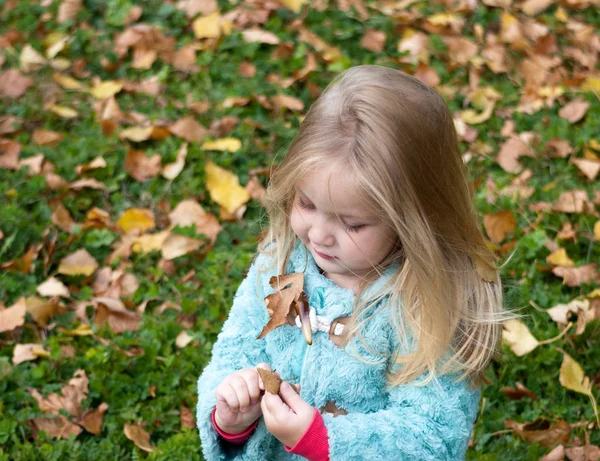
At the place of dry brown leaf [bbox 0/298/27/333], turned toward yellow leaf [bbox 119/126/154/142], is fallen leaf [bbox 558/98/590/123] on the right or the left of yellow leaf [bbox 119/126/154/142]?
right

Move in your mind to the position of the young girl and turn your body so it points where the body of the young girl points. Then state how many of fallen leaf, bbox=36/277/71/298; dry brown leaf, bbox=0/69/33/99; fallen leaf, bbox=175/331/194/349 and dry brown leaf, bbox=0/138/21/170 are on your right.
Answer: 4

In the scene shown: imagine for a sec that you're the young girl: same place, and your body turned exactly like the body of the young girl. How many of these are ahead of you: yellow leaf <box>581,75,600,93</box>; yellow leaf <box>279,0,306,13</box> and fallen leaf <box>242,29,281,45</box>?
0

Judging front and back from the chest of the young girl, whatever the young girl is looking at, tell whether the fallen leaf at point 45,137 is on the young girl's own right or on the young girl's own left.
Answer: on the young girl's own right

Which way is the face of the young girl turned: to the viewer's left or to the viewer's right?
to the viewer's left

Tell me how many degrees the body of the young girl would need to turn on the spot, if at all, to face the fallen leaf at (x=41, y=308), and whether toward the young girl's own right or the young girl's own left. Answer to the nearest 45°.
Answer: approximately 90° to the young girl's own right

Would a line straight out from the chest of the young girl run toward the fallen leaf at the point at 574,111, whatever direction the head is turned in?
no

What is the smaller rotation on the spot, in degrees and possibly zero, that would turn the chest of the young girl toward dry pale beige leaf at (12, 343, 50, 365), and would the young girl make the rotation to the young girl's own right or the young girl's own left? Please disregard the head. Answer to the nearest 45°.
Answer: approximately 90° to the young girl's own right

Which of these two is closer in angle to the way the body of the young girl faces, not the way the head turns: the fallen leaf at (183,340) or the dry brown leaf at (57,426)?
the dry brown leaf

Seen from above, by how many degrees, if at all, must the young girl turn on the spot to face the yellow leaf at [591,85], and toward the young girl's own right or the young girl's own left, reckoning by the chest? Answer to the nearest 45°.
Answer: approximately 180°

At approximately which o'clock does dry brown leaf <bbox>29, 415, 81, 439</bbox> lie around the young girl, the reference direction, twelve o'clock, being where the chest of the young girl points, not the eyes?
The dry brown leaf is roughly at 2 o'clock from the young girl.

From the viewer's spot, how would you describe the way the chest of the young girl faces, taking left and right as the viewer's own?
facing the viewer and to the left of the viewer

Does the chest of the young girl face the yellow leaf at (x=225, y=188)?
no

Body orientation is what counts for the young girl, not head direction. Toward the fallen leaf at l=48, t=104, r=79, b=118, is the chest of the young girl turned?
no

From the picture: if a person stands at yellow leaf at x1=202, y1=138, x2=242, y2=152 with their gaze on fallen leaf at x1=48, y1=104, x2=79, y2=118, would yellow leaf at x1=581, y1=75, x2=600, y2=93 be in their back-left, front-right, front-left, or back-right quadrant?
back-right

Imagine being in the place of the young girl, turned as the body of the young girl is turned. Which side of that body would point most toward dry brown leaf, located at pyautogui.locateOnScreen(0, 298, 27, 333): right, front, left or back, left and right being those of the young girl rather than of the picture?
right

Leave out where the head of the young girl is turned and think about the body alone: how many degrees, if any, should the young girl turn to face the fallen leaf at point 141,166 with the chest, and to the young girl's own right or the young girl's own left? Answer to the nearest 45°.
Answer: approximately 90° to the young girl's own right
